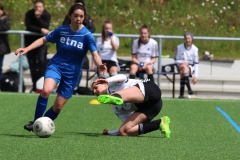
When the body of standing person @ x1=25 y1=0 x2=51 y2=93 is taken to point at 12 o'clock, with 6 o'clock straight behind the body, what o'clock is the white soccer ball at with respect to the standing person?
The white soccer ball is roughly at 12 o'clock from the standing person.

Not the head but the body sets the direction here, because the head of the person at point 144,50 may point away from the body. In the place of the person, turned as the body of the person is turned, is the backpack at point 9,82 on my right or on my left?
on my right

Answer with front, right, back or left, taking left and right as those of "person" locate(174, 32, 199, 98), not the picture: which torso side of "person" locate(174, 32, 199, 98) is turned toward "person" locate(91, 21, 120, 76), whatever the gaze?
right

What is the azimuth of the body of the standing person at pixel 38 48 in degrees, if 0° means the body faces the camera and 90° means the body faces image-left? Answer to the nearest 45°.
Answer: approximately 0°

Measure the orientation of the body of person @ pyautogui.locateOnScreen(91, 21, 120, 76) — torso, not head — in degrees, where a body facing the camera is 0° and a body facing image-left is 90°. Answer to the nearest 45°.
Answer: approximately 0°
